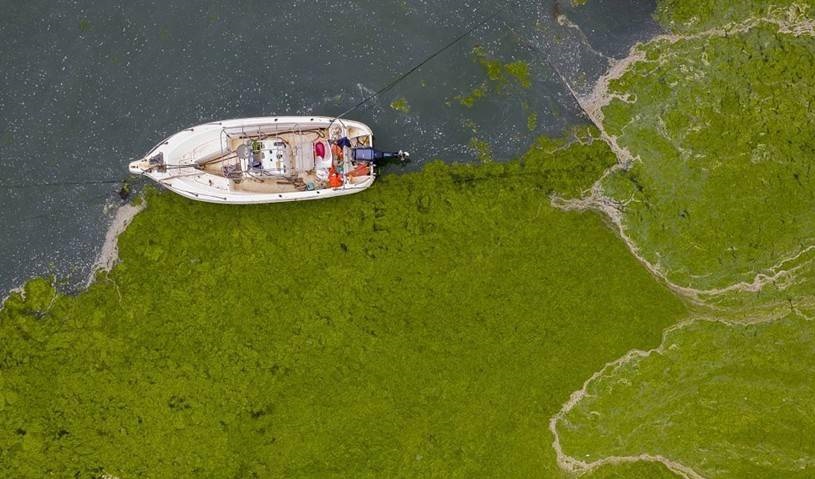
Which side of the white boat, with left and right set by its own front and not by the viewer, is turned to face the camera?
left

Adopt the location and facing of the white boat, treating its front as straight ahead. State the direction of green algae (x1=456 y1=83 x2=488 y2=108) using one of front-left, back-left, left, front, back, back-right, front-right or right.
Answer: back

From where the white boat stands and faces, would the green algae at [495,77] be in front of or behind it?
behind

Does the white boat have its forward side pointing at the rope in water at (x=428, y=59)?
no

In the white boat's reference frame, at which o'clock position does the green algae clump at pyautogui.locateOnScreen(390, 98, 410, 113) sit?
The green algae clump is roughly at 6 o'clock from the white boat.
